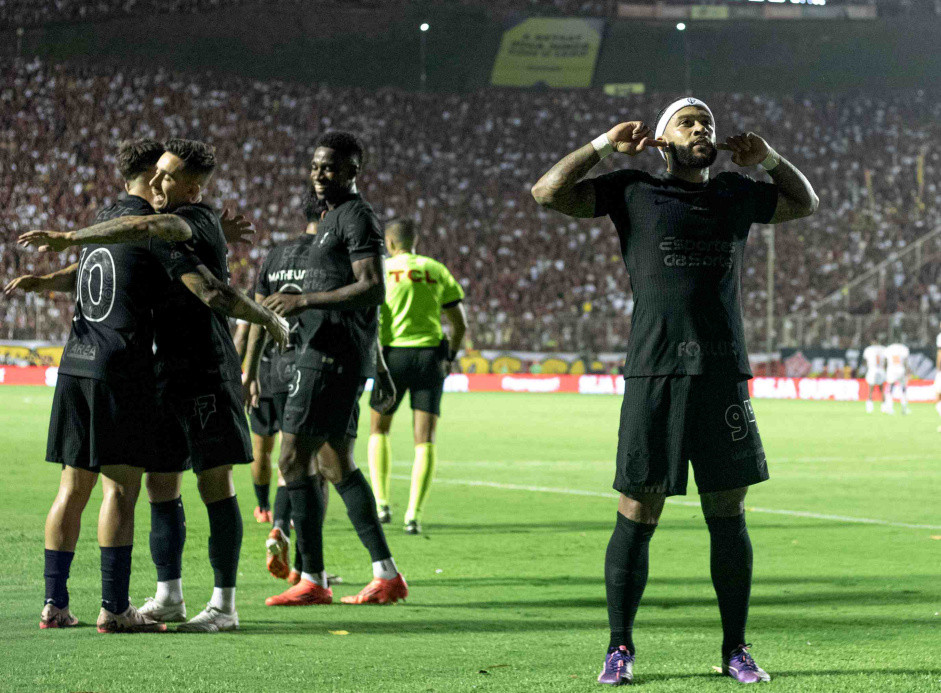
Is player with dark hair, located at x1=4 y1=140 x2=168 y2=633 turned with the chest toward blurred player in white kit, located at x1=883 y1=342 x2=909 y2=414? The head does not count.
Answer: yes

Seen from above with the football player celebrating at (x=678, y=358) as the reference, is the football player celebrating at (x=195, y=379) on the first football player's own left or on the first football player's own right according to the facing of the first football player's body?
on the first football player's own right

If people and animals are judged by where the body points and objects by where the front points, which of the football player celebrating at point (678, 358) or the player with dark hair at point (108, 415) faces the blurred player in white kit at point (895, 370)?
the player with dark hair

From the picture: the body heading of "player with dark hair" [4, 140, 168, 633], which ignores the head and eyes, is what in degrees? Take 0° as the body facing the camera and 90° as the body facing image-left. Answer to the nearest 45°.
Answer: approximately 225°

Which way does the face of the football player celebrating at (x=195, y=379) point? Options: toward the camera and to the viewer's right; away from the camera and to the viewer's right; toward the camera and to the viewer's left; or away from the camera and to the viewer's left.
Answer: toward the camera and to the viewer's left

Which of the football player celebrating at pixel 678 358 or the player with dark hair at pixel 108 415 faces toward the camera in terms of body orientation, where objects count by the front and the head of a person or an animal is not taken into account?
the football player celebrating

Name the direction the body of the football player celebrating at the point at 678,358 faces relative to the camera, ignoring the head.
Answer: toward the camera

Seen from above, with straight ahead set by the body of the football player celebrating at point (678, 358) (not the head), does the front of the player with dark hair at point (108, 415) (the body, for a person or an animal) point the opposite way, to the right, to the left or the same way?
the opposite way

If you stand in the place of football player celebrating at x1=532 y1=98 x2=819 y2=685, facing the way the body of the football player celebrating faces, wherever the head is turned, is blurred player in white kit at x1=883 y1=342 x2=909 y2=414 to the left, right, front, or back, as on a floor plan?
back

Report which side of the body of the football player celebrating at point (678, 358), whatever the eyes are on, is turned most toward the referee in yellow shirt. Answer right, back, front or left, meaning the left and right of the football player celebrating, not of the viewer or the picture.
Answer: back
